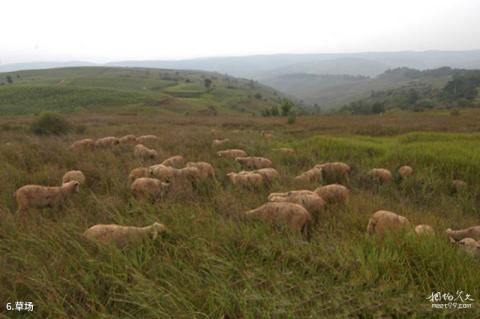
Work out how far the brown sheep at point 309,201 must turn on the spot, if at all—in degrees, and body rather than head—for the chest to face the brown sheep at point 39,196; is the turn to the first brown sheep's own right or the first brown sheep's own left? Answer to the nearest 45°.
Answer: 0° — it already faces it

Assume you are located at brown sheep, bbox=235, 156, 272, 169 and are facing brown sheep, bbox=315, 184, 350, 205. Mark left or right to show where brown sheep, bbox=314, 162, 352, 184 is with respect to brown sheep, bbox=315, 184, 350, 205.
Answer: left

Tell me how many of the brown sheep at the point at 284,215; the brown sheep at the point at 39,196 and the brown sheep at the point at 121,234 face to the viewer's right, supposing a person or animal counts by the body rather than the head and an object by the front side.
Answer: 2

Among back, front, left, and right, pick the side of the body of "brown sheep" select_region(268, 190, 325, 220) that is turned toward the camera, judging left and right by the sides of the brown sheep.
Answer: left
